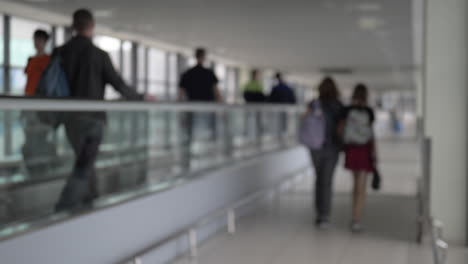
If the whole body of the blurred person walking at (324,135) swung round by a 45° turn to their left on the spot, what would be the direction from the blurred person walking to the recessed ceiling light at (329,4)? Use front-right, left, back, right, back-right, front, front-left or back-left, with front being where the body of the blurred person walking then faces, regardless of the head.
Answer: front

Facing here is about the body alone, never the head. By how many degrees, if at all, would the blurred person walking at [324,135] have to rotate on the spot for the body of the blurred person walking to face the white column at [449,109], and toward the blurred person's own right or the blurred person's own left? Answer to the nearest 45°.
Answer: approximately 90° to the blurred person's own right

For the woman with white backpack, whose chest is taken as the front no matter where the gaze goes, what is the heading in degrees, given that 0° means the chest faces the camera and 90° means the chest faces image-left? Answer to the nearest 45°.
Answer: approximately 180°

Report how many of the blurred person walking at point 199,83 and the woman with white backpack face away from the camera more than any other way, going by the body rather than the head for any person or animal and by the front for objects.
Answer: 2

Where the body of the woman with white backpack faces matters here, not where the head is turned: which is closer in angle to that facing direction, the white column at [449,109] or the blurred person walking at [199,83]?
the blurred person walking

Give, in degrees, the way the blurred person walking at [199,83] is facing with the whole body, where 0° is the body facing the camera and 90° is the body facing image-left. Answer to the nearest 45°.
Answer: approximately 180°

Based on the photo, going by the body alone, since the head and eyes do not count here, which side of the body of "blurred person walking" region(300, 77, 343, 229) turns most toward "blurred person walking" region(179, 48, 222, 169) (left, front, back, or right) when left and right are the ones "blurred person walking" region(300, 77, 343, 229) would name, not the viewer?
left

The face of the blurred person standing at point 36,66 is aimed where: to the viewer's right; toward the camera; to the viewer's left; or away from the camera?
toward the camera

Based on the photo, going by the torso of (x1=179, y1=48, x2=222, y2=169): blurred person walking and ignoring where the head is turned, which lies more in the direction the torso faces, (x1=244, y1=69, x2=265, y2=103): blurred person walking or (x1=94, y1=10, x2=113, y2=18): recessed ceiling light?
the blurred person walking

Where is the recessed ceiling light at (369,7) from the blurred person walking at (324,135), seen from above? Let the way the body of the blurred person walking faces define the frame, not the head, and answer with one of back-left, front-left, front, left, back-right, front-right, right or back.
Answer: front-left

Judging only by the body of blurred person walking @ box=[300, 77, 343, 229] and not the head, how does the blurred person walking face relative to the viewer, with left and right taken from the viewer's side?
facing away from the viewer and to the right of the viewer

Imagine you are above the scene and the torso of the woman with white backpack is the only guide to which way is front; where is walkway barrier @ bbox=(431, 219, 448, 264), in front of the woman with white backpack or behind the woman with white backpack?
behind

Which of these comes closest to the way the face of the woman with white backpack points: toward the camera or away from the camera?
away from the camera
